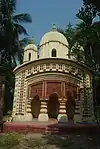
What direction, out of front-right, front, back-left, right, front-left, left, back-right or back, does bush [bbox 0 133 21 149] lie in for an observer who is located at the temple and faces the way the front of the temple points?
front

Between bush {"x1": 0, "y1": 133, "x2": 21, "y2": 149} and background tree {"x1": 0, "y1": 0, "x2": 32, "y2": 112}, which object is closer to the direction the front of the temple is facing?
the bush

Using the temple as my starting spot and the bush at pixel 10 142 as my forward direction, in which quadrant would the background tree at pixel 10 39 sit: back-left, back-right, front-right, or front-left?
back-right

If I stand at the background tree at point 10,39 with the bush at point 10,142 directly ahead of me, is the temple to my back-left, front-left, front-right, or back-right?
front-left

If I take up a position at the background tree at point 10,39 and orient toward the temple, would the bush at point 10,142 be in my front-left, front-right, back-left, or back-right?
front-right

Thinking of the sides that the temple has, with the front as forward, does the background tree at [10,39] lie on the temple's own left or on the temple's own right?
on the temple's own right

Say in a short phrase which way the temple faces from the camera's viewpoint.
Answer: facing the viewer
